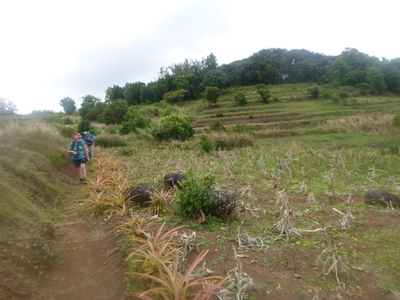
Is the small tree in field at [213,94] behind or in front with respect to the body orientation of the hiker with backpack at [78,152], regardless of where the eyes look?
behind

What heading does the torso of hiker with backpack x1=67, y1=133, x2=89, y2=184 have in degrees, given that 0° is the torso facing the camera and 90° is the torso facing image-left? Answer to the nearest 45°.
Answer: approximately 0°

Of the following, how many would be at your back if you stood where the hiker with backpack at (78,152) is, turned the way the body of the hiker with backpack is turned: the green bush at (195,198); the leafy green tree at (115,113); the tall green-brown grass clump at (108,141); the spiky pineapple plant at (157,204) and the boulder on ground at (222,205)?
2

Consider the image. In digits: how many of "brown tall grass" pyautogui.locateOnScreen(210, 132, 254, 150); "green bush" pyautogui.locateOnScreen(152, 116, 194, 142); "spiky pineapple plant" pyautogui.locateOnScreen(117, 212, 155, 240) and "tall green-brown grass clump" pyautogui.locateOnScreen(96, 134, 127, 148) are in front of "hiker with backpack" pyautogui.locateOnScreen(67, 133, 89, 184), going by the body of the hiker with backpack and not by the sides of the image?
1

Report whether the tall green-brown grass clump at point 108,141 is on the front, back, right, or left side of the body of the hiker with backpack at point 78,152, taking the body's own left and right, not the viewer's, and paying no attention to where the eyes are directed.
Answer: back

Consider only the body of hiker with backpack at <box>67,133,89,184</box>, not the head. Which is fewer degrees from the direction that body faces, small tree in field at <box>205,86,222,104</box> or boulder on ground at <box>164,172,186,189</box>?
the boulder on ground
